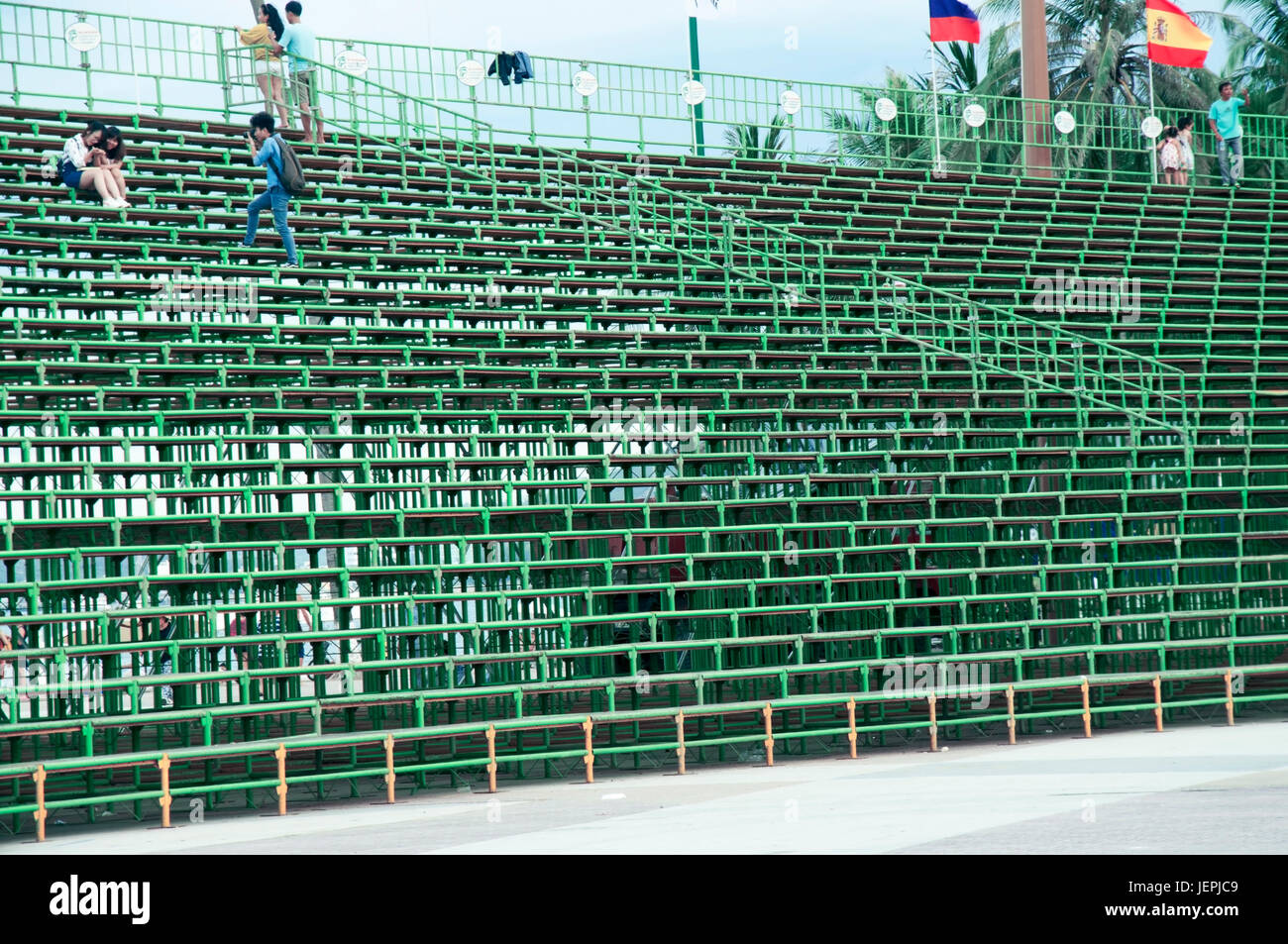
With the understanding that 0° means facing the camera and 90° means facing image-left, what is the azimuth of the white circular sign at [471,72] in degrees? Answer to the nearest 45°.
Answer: approximately 0°

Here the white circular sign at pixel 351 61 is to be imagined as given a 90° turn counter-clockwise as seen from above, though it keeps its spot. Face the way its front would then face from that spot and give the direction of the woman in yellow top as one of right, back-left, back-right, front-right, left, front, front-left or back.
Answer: back-right

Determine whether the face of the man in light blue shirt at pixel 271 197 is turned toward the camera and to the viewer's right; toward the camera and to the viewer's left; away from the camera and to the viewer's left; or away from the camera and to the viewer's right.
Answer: toward the camera and to the viewer's left

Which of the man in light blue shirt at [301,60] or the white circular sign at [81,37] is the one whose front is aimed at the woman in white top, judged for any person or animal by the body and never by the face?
the white circular sign

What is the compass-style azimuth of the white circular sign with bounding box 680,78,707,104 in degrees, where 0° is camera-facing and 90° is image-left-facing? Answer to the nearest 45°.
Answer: approximately 0°

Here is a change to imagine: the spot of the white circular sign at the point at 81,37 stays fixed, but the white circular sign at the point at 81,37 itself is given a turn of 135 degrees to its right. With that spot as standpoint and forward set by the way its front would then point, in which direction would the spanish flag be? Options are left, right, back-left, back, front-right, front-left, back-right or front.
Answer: back-right

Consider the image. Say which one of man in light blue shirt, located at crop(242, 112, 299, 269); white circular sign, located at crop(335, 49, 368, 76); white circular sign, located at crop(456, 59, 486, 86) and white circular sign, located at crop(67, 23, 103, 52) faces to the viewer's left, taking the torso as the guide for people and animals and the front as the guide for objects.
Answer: the man in light blue shirt

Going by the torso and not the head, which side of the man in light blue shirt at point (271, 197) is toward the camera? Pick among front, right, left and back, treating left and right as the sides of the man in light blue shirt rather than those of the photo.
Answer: left

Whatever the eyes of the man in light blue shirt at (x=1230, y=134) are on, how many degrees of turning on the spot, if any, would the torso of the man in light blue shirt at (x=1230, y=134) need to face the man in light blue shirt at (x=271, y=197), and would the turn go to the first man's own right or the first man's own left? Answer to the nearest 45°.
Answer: approximately 45° to the first man's own right

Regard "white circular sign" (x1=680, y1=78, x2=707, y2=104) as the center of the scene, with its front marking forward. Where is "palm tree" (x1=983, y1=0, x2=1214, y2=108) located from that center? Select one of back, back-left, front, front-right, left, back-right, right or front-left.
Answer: back-left

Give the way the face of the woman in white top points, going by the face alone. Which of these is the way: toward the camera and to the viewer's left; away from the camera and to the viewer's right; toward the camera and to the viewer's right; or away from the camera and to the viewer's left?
toward the camera and to the viewer's right
